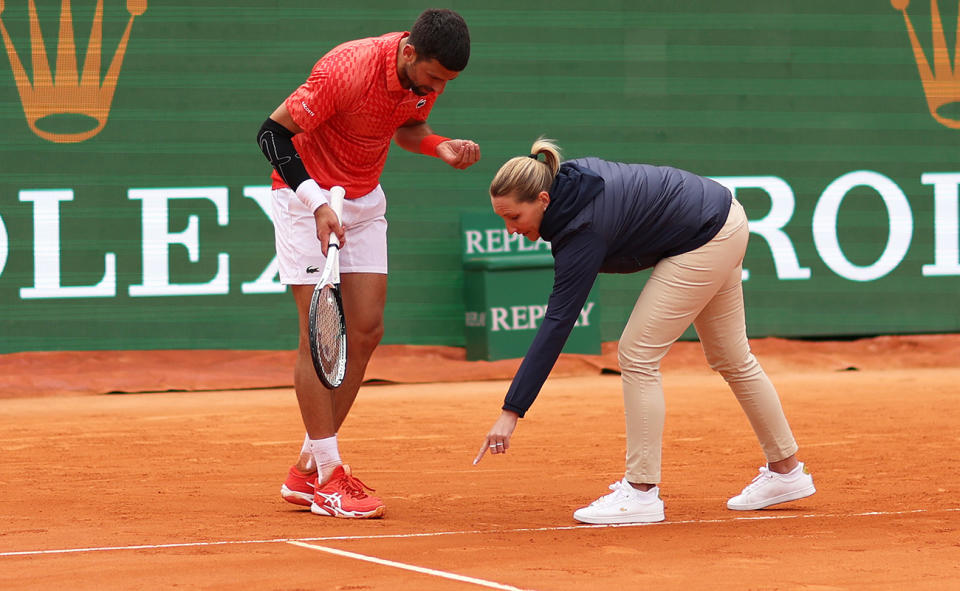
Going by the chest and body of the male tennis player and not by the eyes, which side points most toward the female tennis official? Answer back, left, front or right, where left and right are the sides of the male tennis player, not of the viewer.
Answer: front

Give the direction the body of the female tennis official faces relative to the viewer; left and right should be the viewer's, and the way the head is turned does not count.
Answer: facing to the left of the viewer

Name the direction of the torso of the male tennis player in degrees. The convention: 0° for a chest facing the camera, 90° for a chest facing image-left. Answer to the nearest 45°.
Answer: approximately 315°

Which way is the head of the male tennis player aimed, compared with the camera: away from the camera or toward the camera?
toward the camera

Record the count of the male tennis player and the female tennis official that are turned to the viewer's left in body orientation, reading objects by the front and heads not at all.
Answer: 1

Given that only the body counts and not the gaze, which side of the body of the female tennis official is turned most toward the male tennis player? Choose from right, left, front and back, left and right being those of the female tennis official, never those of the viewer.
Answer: front
